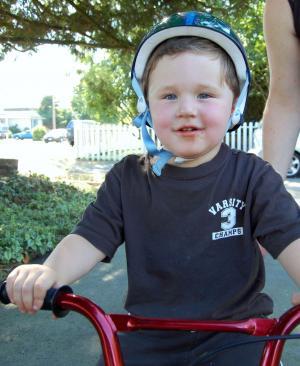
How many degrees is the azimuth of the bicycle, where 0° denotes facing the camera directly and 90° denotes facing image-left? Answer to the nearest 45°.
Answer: approximately 0°

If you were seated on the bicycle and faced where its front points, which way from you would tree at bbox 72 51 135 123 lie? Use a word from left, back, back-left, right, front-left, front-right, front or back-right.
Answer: back

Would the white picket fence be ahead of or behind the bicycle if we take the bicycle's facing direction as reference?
behind

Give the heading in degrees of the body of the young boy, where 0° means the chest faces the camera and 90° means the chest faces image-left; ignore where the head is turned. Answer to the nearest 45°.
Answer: approximately 0°

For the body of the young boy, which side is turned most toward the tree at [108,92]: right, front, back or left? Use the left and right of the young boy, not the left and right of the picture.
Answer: back

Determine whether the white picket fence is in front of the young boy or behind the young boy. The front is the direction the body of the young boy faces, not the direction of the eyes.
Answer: behind

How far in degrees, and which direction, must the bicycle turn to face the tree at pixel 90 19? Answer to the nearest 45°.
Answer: approximately 180°

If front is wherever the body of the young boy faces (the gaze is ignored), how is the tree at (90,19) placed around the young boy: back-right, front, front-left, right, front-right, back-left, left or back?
back
